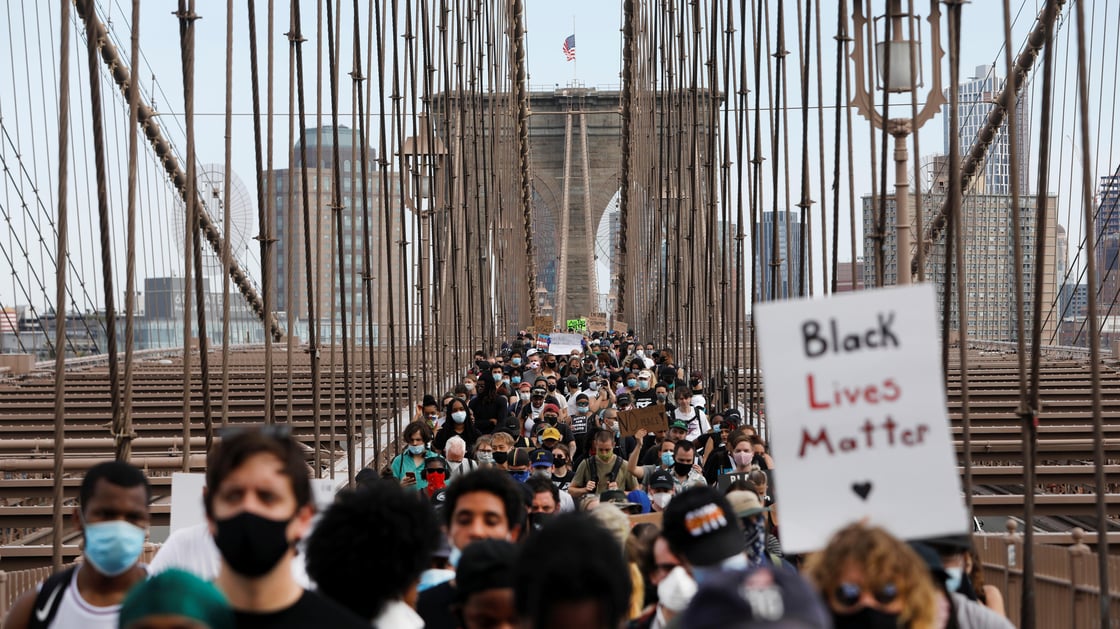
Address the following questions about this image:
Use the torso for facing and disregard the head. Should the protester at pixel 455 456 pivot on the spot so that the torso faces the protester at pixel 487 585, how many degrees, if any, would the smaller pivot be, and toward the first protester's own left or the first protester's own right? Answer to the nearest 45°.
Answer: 0° — they already face them

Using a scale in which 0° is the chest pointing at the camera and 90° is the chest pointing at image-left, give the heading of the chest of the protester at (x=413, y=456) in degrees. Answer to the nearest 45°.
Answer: approximately 0°

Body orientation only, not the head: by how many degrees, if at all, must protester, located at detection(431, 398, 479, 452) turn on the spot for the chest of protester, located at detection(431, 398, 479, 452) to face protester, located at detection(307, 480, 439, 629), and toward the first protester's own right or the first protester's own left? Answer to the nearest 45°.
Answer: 0° — they already face them

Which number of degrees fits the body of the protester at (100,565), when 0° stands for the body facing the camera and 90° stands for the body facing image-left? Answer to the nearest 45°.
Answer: approximately 0°

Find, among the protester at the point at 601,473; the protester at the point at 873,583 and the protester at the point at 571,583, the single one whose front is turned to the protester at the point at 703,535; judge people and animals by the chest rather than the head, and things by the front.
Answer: the protester at the point at 601,473
